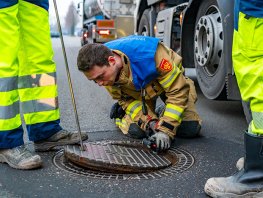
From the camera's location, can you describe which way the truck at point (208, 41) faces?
facing the viewer and to the right of the viewer

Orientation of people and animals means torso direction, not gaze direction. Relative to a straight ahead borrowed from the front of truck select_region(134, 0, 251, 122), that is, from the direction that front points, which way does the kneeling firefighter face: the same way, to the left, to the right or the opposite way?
to the right

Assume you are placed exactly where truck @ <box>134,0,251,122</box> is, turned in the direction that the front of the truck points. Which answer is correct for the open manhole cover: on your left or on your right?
on your right

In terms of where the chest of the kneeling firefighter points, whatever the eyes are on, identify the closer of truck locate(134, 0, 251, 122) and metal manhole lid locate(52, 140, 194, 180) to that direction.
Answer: the metal manhole lid

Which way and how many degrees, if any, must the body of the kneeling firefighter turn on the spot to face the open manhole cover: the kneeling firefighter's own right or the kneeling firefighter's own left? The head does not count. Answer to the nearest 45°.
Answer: approximately 45° to the kneeling firefighter's own left

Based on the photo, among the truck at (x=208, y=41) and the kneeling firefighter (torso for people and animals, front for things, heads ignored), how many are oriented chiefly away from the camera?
0

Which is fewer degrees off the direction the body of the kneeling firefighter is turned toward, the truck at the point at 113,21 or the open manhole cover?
the open manhole cover

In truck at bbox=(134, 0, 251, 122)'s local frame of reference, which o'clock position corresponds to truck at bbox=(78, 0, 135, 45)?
truck at bbox=(78, 0, 135, 45) is roughly at 7 o'clock from truck at bbox=(134, 0, 251, 122).

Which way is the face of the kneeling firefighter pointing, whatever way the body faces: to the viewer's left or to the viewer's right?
to the viewer's left

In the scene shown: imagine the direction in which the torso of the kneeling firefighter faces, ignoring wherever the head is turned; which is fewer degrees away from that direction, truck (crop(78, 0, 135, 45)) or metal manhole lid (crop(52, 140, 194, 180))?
the metal manhole lid

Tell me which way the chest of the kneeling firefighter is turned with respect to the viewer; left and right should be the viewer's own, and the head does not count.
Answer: facing the viewer and to the left of the viewer

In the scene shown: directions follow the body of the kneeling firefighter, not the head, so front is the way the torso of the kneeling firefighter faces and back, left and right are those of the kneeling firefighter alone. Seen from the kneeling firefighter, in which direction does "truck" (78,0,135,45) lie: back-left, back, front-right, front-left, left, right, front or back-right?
back-right
